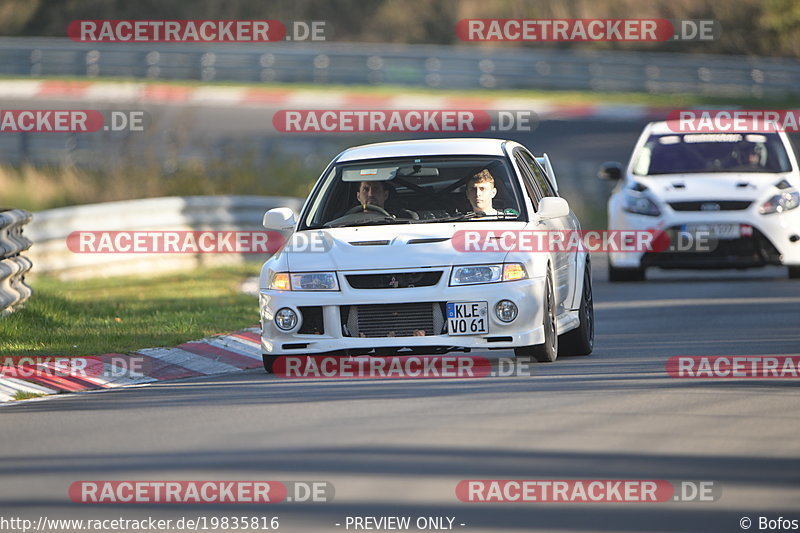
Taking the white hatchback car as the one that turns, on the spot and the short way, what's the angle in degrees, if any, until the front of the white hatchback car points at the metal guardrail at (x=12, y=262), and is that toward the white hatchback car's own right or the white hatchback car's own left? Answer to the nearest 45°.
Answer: approximately 45° to the white hatchback car's own right

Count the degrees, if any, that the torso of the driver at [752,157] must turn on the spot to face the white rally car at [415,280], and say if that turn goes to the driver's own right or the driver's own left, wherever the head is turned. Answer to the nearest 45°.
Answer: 0° — they already face it

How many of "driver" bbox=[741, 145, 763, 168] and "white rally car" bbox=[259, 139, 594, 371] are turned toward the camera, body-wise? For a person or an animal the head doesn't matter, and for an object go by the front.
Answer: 2

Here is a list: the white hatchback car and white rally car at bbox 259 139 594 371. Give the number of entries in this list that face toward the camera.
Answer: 2

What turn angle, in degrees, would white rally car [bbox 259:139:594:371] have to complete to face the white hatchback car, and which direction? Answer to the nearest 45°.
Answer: approximately 135° to its left

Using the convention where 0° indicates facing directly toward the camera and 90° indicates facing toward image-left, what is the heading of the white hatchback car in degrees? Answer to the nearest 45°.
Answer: approximately 0°

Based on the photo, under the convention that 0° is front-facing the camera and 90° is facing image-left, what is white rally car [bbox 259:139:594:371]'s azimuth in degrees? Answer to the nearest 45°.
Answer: approximately 0°

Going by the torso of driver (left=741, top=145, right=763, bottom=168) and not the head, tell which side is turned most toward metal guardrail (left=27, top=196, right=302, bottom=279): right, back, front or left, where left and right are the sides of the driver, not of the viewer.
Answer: right

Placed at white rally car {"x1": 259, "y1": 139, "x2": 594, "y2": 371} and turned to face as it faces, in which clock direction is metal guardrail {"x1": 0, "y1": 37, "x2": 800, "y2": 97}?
The metal guardrail is roughly at 6 o'clock from the white rally car.
